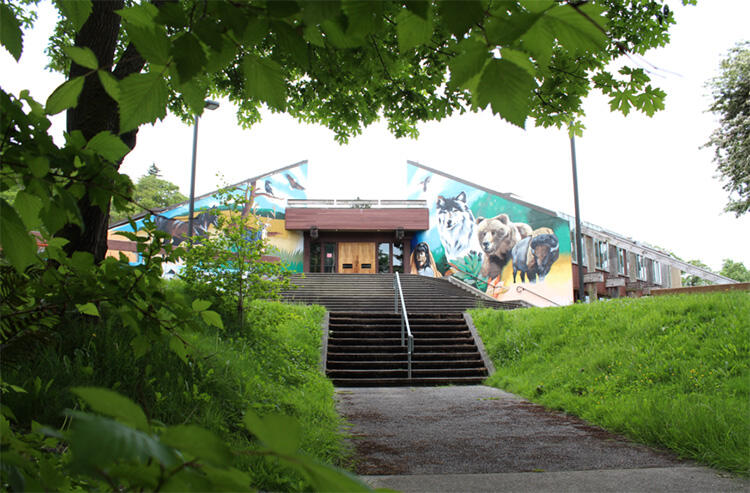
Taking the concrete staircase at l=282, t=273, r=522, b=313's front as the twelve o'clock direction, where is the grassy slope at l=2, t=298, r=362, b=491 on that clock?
The grassy slope is roughly at 12 o'clock from the concrete staircase.

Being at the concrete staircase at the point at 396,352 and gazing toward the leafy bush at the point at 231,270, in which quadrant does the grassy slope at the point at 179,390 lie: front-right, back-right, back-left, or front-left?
front-left

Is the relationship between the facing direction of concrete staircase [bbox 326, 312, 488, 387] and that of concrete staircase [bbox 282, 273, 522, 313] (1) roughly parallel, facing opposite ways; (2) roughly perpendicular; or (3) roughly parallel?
roughly parallel

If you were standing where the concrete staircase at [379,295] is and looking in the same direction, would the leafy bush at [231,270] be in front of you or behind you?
in front

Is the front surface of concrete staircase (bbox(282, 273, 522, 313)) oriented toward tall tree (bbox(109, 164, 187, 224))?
no

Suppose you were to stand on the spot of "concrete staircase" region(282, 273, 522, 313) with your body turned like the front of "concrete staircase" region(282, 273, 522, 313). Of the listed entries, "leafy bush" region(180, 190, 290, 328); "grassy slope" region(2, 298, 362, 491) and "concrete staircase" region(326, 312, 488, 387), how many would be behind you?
0

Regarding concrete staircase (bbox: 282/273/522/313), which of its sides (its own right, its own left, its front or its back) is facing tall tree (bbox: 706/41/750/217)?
left

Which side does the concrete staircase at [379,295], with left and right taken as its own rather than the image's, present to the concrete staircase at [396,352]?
front

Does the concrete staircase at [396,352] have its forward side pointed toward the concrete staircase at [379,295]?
no

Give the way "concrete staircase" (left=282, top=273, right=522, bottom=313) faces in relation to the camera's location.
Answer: facing the viewer

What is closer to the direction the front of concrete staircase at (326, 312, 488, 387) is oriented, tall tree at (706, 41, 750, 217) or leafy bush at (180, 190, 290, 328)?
the leafy bush

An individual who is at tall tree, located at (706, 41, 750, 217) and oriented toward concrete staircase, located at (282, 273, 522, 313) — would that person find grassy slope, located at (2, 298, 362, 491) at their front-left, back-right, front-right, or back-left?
front-left

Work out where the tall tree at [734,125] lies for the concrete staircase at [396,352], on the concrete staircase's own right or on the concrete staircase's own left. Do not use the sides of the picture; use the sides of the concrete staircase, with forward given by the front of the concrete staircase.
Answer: on the concrete staircase's own left

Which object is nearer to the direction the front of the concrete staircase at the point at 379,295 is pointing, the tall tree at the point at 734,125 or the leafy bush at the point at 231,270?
the leafy bush

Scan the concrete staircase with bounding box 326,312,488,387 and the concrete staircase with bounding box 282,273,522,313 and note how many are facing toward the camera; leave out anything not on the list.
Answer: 2
